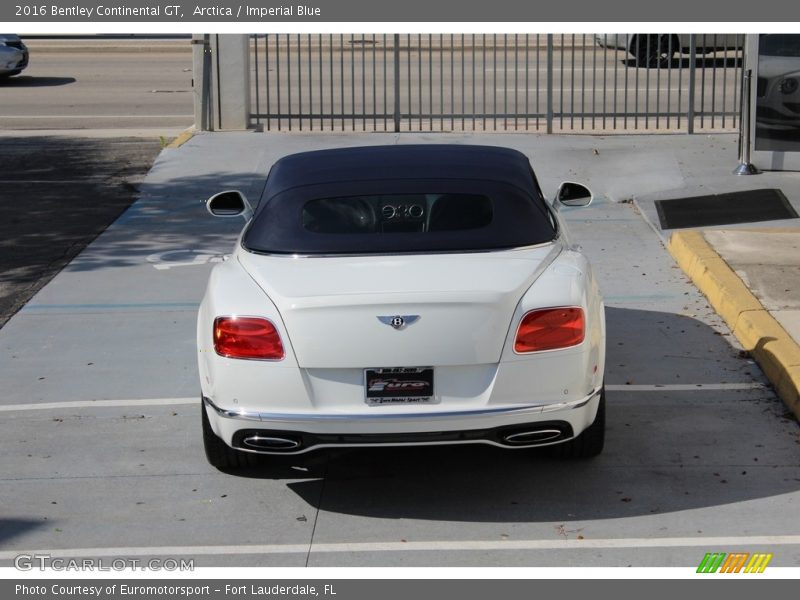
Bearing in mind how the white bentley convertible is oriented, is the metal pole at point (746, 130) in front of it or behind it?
in front

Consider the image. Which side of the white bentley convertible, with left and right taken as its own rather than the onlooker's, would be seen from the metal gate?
front

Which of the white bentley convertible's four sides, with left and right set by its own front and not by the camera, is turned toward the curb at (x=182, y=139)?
front

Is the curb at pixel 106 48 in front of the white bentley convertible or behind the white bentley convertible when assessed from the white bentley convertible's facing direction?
in front

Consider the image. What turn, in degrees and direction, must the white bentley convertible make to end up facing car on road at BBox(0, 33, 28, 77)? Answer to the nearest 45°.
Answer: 0° — it already faces it

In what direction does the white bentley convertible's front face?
away from the camera
